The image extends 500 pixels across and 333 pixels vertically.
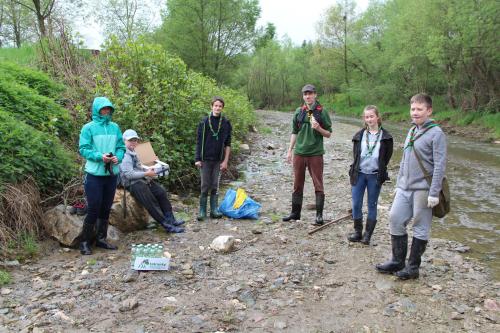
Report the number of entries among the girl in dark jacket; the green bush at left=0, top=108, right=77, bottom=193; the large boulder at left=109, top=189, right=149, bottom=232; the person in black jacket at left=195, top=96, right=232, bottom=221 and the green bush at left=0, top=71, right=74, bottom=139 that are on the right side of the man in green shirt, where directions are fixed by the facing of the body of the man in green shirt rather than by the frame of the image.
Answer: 4

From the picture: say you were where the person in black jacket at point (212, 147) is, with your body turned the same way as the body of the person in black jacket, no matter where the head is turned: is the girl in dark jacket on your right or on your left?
on your left

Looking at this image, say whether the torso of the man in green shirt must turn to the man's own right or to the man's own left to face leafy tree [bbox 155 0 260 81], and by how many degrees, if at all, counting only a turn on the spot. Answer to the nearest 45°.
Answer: approximately 180°

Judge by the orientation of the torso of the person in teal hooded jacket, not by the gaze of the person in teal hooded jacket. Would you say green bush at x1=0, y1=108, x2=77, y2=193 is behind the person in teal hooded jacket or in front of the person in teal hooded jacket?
behind

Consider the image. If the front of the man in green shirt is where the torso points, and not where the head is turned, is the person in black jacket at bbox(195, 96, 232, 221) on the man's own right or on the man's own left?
on the man's own right

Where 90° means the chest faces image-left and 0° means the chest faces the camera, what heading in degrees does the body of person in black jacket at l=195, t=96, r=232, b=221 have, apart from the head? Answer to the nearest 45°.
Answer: approximately 0°

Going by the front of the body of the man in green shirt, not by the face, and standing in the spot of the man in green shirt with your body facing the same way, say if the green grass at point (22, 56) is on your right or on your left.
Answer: on your right

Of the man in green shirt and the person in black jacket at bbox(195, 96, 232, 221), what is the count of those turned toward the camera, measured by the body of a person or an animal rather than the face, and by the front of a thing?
2

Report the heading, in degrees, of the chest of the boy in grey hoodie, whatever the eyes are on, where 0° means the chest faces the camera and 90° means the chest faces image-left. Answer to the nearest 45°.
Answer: approximately 45°

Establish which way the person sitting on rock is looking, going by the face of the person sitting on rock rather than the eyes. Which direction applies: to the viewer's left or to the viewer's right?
to the viewer's right

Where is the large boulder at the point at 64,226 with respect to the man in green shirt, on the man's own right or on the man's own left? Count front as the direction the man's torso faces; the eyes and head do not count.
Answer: on the man's own right
